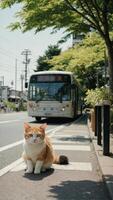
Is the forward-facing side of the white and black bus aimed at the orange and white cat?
yes

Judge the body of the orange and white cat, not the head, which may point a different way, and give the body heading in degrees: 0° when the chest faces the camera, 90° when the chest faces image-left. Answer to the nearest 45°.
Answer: approximately 45°

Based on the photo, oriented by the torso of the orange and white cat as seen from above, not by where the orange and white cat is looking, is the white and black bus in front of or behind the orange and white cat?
behind

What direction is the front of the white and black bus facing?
toward the camera

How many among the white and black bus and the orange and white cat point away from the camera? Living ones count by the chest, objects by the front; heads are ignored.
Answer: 0
